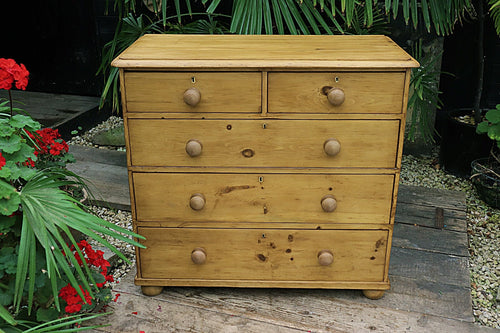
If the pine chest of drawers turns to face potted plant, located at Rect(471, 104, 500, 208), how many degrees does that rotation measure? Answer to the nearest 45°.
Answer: approximately 135° to its left

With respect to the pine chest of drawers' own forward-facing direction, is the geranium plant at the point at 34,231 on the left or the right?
on its right

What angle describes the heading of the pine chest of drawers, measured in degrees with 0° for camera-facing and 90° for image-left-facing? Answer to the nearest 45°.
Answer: approximately 0°

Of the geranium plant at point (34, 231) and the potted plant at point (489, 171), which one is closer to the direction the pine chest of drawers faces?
the geranium plant
